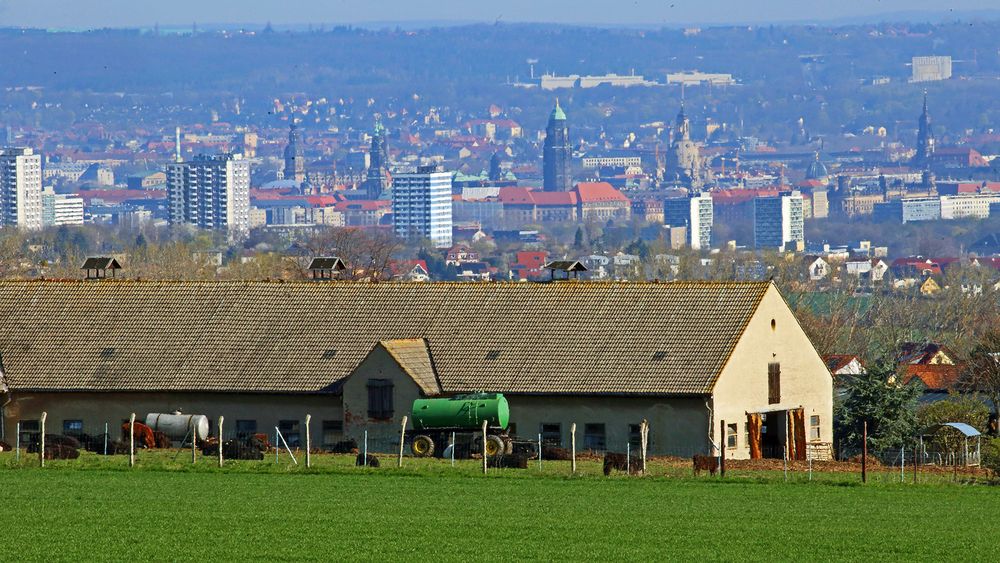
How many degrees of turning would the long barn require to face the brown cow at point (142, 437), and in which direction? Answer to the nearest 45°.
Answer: approximately 135° to its right

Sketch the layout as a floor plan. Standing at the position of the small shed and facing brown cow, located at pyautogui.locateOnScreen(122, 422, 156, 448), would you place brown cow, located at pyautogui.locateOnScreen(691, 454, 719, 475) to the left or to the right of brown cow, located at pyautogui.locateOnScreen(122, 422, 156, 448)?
left

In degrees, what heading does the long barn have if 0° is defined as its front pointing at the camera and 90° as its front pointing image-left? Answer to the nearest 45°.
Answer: approximately 315°

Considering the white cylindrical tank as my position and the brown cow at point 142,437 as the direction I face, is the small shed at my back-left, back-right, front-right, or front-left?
back-left

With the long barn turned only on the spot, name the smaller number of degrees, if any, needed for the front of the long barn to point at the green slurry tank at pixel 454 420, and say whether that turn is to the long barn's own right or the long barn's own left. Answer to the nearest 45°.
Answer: approximately 45° to the long barn's own right

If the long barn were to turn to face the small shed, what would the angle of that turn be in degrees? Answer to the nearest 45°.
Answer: approximately 45° to its left
